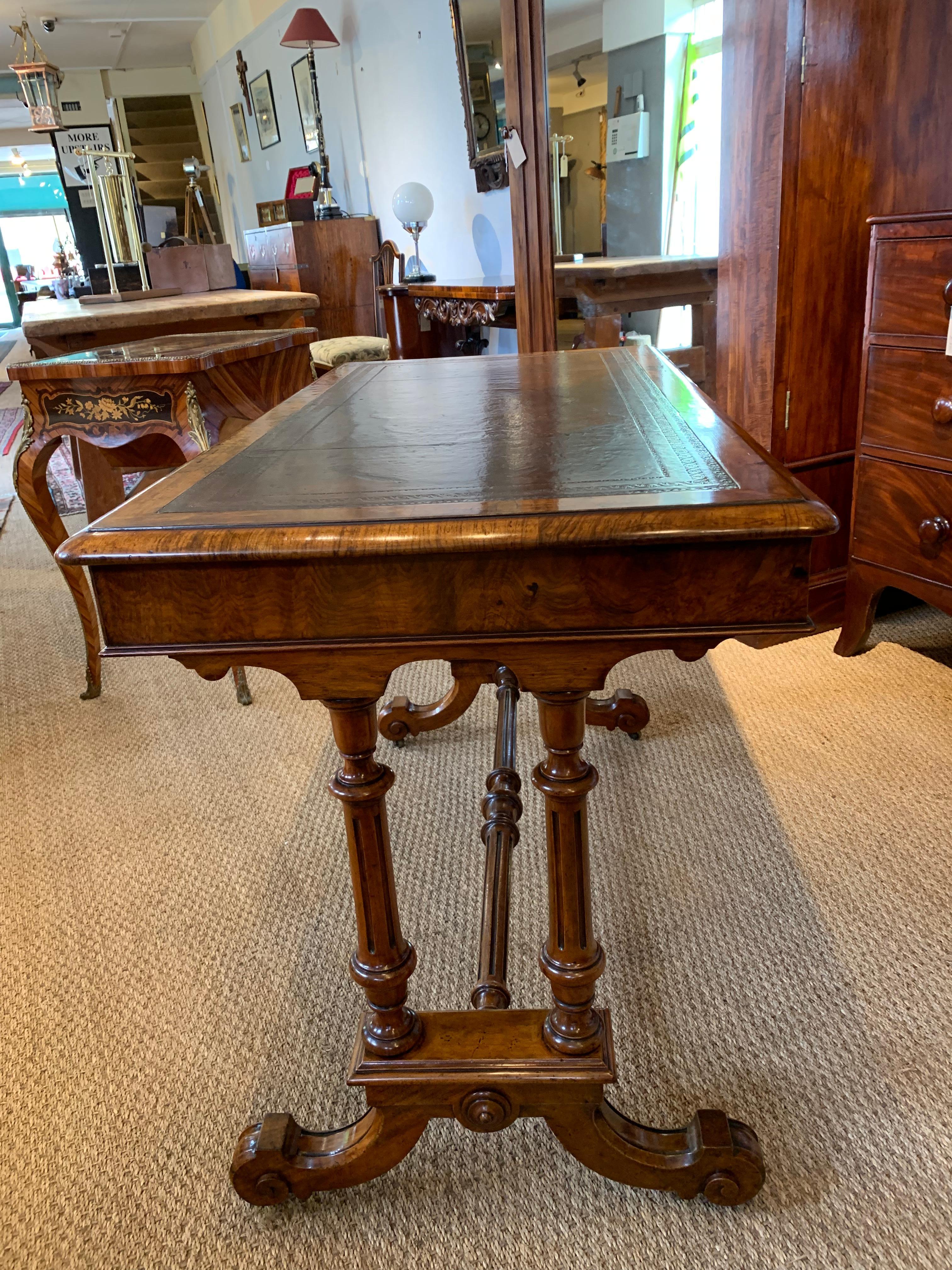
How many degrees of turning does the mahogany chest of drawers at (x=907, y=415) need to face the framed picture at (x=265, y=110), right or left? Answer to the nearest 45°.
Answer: approximately 90° to its right

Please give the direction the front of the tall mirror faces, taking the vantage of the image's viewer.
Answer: facing the viewer and to the left of the viewer

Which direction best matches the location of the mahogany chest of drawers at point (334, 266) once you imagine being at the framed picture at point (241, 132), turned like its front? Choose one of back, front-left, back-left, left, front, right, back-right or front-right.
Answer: front-left

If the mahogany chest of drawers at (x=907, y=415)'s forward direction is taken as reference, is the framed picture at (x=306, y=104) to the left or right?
on its right
